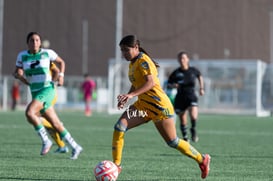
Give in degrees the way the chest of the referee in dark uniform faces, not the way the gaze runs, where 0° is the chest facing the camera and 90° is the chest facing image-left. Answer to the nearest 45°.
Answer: approximately 0°

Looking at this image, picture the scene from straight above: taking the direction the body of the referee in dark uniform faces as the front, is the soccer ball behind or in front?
in front

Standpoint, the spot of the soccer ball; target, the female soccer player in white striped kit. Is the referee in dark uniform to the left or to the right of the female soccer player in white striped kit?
right

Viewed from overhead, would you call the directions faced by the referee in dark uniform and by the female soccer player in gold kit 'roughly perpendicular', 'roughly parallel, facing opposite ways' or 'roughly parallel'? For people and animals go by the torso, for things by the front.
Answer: roughly perpendicular

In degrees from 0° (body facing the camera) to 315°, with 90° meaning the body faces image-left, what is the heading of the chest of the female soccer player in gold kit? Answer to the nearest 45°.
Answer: approximately 90°

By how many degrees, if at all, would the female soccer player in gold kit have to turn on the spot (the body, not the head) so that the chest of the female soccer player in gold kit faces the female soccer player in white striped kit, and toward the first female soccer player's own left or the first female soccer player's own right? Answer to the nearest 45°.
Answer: approximately 45° to the first female soccer player's own right

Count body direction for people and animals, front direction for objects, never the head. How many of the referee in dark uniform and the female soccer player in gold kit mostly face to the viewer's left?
1

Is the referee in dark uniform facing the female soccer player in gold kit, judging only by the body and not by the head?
yes

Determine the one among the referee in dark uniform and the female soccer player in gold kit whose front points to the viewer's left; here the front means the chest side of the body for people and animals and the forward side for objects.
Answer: the female soccer player in gold kit
